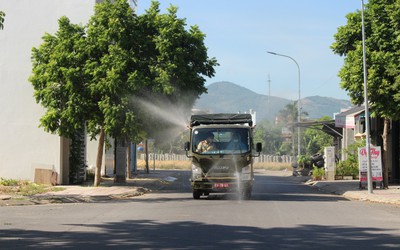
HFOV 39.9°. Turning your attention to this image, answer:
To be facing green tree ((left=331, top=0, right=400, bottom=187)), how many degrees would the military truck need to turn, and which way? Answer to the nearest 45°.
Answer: approximately 135° to its left

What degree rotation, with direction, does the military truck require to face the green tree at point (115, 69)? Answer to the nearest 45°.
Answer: approximately 135° to its right

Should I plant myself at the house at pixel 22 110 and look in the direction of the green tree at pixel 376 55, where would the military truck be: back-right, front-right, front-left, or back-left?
front-right

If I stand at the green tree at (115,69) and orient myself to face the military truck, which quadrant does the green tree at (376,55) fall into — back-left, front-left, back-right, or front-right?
front-left

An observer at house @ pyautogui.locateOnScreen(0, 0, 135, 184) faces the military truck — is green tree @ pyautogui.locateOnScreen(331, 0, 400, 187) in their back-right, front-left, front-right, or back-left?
front-left

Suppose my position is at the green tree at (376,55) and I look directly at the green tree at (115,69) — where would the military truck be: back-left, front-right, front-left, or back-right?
front-left

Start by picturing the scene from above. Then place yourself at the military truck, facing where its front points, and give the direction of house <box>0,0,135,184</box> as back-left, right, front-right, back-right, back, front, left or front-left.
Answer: back-right

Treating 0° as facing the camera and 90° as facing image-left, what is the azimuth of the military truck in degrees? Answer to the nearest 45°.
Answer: approximately 0°
